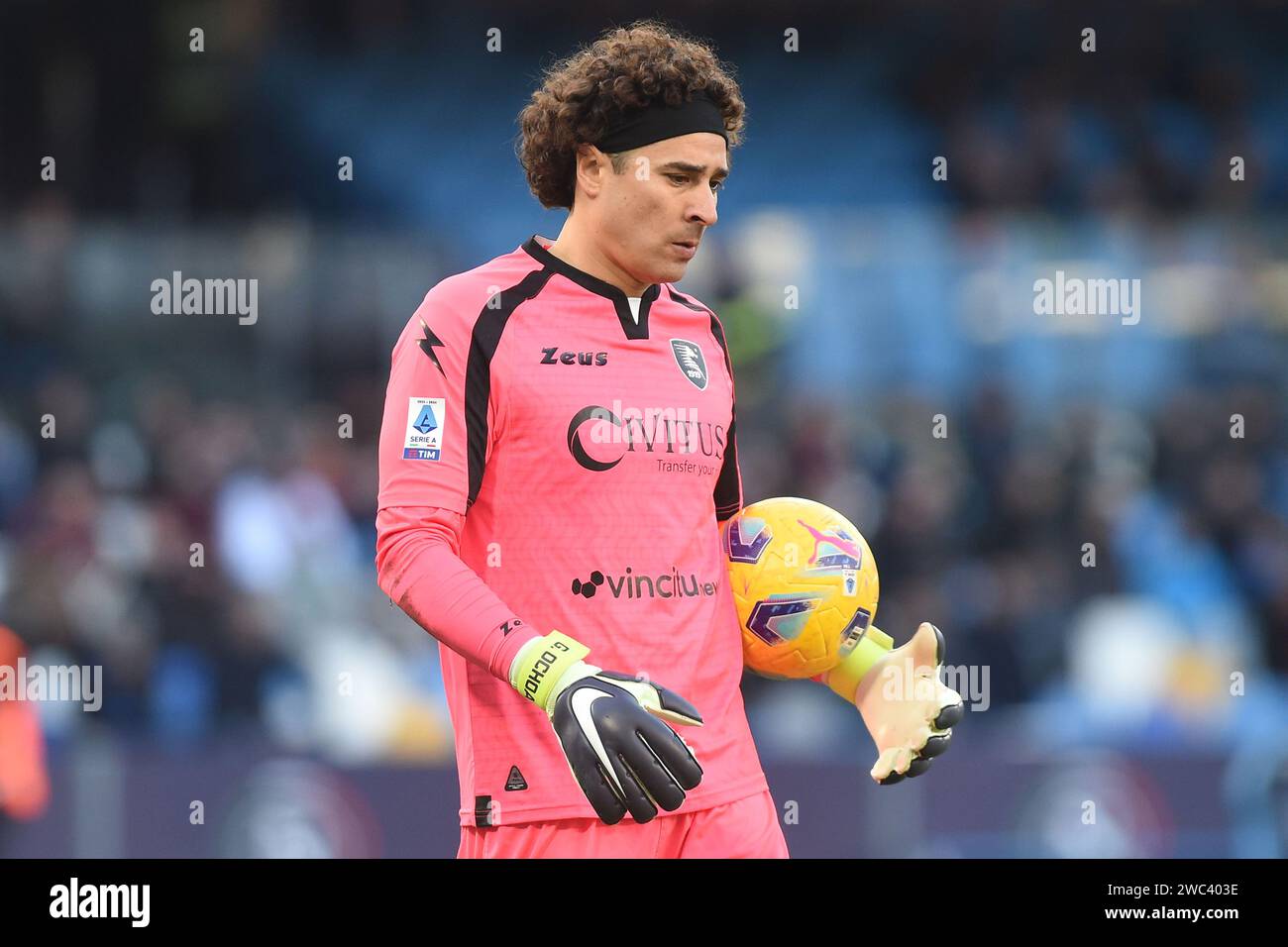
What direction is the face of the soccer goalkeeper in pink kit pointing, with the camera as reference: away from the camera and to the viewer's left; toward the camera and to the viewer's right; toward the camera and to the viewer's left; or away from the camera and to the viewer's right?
toward the camera and to the viewer's right

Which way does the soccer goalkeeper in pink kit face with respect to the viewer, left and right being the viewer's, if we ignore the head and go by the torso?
facing the viewer and to the right of the viewer
